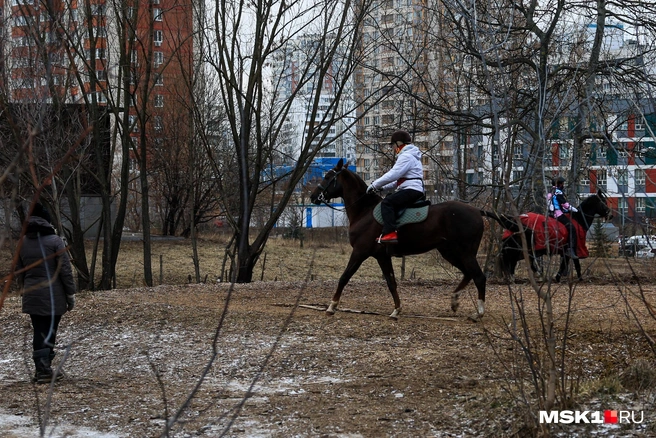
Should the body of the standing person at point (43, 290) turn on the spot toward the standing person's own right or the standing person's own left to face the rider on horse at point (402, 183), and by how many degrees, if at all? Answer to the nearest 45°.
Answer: approximately 90° to the standing person's own right

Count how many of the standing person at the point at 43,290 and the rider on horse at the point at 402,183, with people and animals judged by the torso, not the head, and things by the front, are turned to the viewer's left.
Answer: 1

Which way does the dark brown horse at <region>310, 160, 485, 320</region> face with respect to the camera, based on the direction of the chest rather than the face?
to the viewer's left

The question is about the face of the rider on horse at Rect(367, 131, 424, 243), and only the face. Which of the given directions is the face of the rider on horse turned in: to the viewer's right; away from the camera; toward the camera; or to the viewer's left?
to the viewer's left

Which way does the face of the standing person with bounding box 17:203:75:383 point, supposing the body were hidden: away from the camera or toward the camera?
away from the camera

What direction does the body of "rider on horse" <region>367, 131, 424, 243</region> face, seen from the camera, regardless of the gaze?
to the viewer's left

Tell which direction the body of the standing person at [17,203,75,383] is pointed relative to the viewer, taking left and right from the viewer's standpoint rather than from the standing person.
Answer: facing away from the viewer

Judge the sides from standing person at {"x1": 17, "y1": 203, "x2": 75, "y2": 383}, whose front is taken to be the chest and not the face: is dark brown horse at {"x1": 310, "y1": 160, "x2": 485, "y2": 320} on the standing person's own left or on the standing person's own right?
on the standing person's own right
